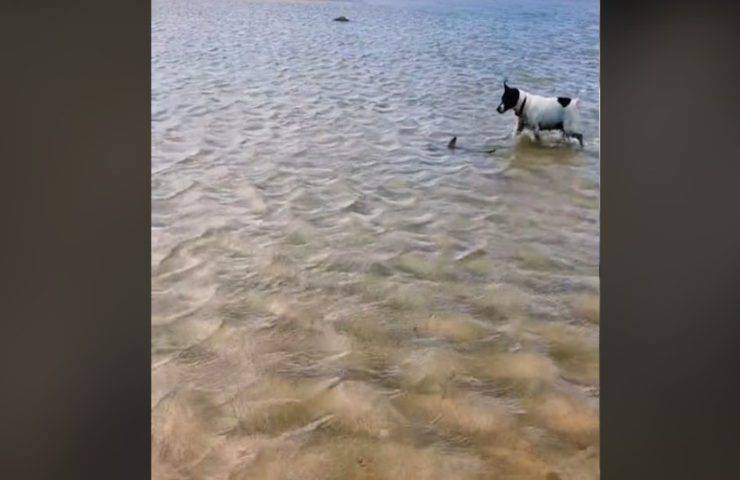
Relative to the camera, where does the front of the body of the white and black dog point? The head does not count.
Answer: to the viewer's left
